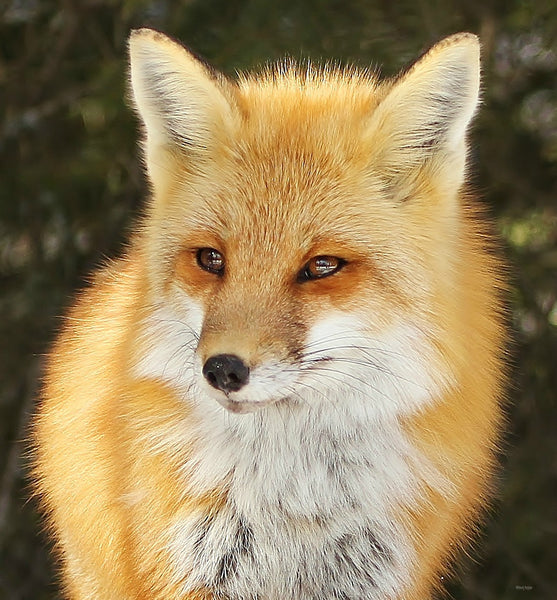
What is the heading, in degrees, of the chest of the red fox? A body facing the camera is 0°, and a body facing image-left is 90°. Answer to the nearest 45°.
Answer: approximately 0°
